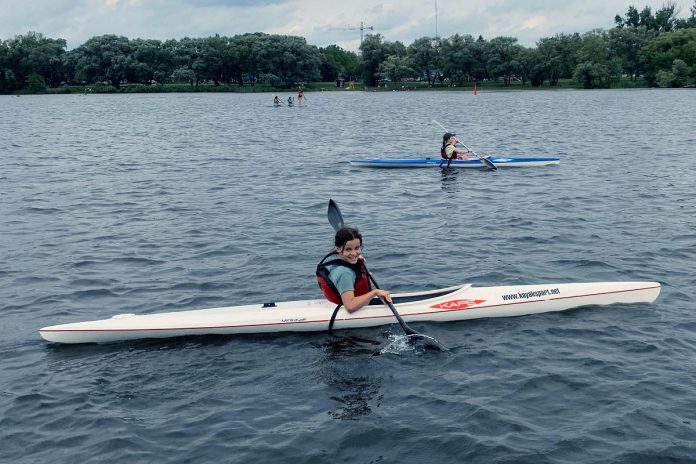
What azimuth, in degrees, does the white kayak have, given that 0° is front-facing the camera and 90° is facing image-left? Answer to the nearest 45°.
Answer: approximately 270°

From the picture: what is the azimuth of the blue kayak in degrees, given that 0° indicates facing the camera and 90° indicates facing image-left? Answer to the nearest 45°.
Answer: approximately 270°

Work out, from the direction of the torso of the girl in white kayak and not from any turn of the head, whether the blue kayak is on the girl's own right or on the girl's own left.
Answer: on the girl's own left

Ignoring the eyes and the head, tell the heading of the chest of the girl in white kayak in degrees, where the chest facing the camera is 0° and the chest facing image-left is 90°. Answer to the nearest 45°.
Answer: approximately 270°
